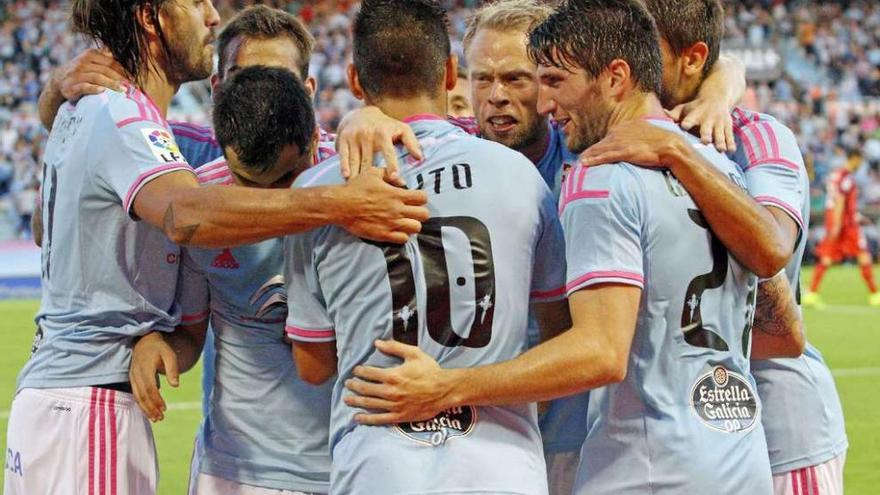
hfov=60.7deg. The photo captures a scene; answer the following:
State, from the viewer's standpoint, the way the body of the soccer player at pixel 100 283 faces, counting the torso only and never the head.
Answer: to the viewer's right

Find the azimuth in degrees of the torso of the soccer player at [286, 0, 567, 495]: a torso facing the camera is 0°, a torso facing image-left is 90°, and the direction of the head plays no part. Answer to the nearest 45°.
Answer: approximately 180°

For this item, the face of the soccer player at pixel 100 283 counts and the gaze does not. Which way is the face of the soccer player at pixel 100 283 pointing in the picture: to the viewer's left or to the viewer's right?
to the viewer's right

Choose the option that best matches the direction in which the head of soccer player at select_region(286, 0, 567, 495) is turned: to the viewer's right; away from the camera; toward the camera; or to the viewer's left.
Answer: away from the camera

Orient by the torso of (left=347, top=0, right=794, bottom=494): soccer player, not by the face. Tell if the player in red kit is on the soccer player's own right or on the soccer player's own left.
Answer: on the soccer player's own right
